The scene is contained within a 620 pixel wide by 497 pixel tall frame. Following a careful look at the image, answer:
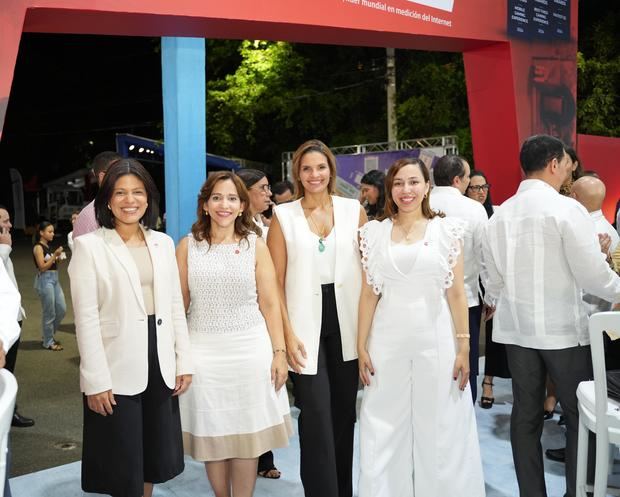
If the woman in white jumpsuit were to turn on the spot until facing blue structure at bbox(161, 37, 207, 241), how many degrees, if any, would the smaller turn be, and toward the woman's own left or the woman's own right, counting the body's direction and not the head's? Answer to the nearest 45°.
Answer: approximately 135° to the woman's own right

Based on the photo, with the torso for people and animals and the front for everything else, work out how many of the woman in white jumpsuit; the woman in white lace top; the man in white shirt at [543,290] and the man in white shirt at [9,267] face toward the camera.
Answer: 2

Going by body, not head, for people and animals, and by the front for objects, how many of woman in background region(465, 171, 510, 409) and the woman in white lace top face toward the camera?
2

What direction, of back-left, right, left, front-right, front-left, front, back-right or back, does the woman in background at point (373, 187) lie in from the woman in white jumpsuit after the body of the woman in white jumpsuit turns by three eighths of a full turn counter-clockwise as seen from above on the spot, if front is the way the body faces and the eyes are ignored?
front-left

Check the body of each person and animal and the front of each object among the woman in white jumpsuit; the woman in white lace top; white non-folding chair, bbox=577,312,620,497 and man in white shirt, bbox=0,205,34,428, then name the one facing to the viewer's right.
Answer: the man in white shirt
